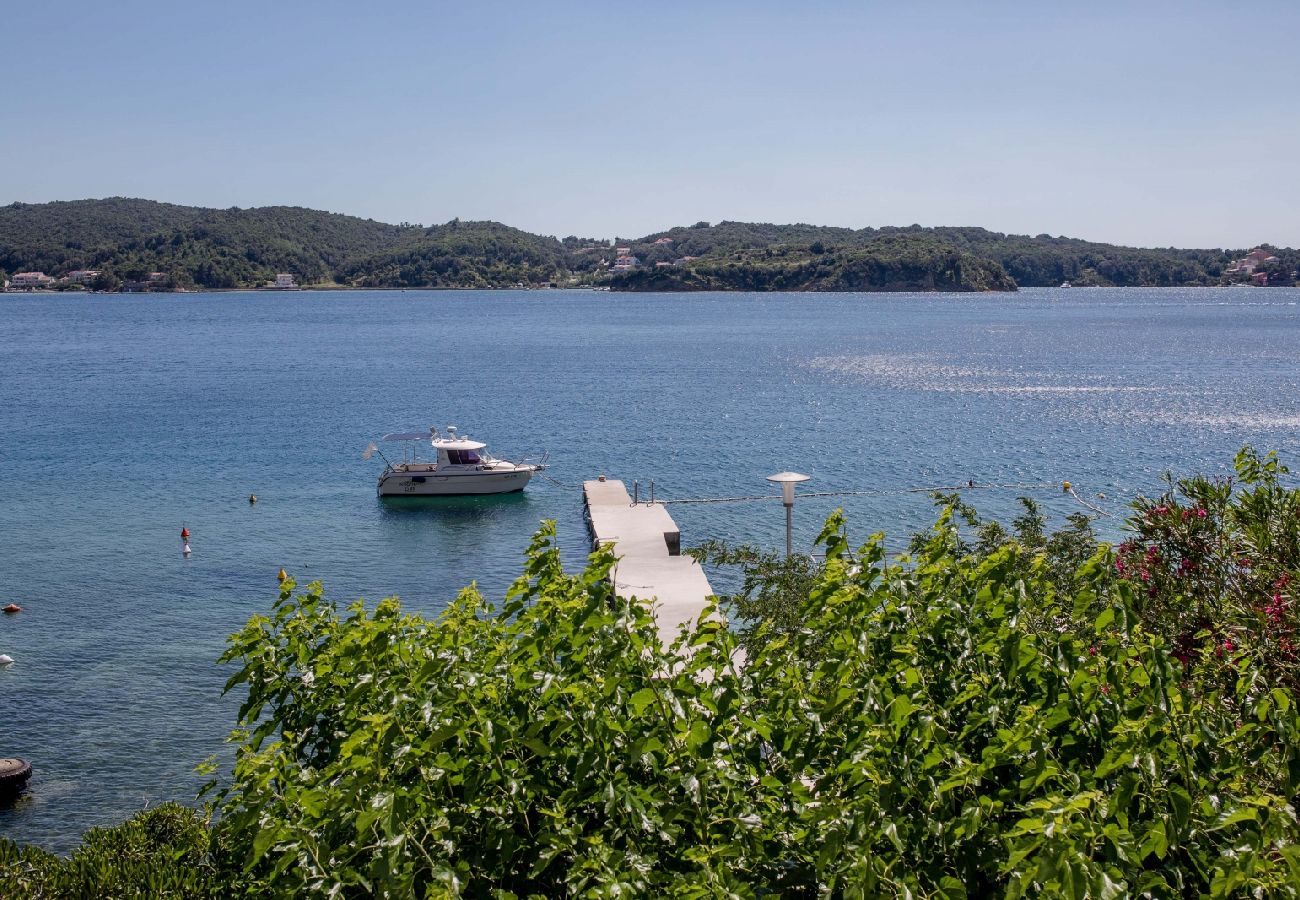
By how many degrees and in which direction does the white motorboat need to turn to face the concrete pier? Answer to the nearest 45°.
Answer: approximately 90° to its right

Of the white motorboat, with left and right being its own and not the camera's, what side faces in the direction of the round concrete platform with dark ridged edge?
right

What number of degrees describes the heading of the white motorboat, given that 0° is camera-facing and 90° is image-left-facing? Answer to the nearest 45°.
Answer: approximately 270°

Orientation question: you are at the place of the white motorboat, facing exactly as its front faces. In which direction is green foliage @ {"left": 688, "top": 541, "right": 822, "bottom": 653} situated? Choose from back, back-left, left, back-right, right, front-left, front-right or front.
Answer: right

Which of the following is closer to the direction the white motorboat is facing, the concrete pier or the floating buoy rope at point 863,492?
the floating buoy rope

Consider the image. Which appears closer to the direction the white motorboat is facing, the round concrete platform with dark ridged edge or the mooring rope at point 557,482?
the mooring rope

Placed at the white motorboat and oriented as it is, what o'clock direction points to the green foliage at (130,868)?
The green foliage is roughly at 3 o'clock from the white motorboat.

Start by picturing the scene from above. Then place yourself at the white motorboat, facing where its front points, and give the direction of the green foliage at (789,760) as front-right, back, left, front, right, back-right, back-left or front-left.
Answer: right

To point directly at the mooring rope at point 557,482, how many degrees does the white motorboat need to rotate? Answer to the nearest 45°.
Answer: approximately 45° to its left
